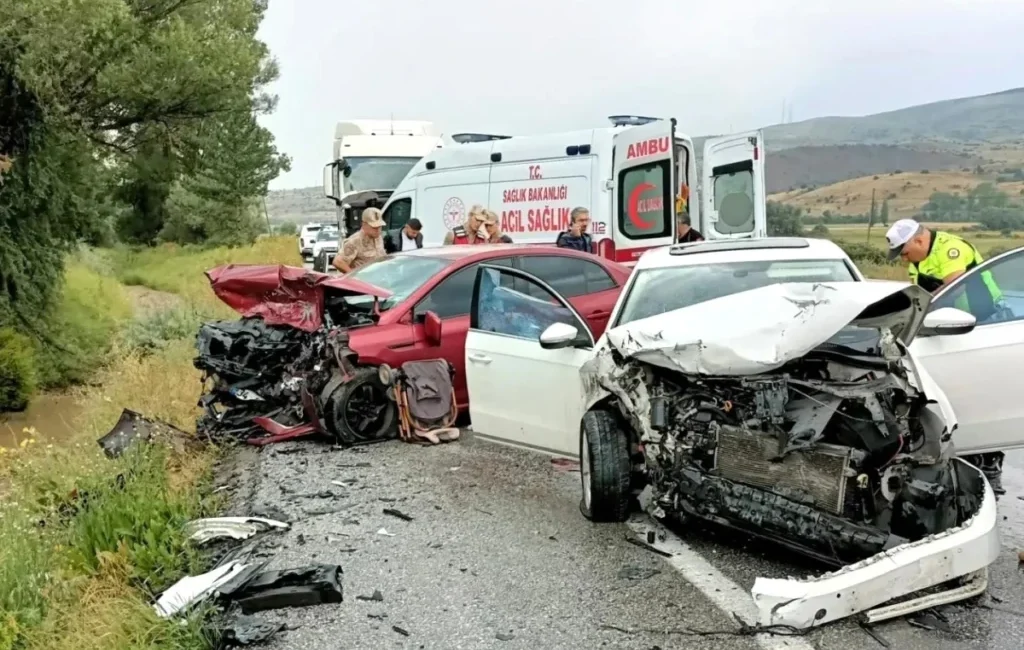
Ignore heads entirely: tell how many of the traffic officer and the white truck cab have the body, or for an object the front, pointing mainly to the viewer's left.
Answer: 1

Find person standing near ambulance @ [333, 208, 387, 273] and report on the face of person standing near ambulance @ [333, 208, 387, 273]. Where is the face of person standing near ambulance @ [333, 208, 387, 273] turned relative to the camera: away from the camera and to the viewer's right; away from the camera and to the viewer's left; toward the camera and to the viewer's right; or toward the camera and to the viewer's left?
toward the camera and to the viewer's right

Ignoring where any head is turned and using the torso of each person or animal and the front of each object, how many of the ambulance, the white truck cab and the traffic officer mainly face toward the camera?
1

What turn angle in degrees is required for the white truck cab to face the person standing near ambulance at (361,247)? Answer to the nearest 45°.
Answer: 0° — it already faces them

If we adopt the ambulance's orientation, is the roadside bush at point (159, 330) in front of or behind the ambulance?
in front

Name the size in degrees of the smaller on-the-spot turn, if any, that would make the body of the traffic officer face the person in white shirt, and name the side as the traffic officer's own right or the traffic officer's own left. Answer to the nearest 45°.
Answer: approximately 45° to the traffic officer's own right

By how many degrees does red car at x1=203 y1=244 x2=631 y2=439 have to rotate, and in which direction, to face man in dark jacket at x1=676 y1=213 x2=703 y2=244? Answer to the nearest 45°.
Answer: approximately 180°

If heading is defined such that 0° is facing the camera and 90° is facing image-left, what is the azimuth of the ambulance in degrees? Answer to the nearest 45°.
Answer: approximately 135°

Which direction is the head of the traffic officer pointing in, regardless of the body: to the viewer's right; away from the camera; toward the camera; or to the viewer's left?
to the viewer's left

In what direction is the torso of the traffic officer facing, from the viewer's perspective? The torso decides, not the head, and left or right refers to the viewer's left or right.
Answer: facing to the left of the viewer
